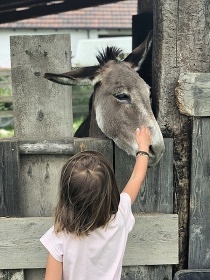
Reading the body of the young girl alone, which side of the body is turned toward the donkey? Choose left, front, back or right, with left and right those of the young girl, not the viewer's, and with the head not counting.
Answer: front

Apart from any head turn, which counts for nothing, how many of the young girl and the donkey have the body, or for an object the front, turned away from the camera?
1

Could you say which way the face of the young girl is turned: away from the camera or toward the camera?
away from the camera

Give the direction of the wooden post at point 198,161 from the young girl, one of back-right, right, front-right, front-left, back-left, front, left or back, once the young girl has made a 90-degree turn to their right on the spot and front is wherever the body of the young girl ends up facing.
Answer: front-left

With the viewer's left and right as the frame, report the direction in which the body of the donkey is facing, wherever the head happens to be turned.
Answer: facing the viewer and to the right of the viewer

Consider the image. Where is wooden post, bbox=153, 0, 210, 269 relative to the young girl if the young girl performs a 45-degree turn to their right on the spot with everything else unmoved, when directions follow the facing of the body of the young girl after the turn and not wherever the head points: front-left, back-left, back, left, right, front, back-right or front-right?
front

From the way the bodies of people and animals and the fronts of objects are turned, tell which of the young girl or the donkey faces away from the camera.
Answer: the young girl

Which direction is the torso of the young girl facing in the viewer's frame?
away from the camera
